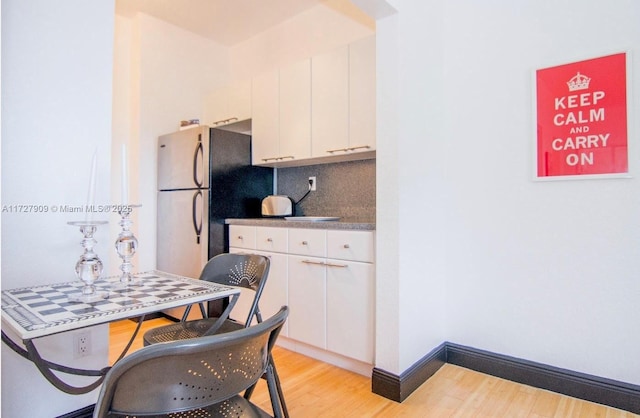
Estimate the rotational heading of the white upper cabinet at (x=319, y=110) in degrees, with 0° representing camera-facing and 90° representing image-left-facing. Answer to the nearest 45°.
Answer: approximately 45°

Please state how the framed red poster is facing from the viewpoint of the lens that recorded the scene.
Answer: facing the viewer and to the left of the viewer

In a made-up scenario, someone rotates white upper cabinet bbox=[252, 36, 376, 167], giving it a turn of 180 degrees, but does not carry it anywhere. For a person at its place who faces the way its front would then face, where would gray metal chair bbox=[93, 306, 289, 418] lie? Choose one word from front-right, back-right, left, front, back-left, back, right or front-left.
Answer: back-right

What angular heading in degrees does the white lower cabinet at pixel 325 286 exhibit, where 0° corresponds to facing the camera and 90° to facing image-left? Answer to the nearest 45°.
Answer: approximately 45°

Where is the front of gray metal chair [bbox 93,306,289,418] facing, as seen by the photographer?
facing away from the viewer and to the left of the viewer

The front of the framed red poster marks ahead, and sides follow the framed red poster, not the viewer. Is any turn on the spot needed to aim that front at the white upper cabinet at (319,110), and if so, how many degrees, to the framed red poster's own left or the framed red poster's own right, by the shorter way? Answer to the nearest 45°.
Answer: approximately 45° to the framed red poster's own right

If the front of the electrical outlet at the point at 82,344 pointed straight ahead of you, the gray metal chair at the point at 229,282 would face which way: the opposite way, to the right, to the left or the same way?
to the right

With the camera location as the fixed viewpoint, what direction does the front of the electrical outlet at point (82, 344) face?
facing the viewer and to the right of the viewer

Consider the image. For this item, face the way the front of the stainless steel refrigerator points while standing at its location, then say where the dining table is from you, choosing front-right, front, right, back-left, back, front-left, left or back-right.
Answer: front-left

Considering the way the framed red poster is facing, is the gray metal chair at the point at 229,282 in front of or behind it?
in front

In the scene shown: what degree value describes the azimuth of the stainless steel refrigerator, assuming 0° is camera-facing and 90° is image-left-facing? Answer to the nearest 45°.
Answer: approximately 45°

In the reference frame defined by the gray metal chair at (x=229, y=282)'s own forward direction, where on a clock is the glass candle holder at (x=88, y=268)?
The glass candle holder is roughly at 12 o'clock from the gray metal chair.
